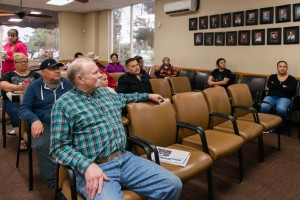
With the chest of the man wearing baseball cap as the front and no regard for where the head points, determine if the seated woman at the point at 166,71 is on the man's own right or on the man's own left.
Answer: on the man's own left

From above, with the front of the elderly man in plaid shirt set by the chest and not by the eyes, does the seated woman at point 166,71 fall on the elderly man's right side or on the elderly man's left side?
on the elderly man's left side

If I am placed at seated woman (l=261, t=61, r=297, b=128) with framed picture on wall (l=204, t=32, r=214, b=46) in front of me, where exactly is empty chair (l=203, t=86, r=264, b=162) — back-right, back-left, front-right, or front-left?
back-left

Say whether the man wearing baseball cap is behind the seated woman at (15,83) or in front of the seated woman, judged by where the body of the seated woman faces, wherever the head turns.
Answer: in front

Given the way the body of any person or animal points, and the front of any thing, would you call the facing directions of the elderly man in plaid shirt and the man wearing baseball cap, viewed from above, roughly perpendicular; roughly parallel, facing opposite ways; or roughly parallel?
roughly parallel
